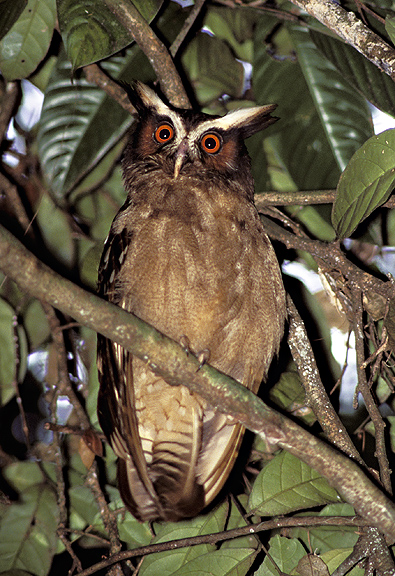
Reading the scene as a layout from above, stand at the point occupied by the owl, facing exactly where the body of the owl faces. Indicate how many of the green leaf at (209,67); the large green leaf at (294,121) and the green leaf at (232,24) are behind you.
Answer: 3

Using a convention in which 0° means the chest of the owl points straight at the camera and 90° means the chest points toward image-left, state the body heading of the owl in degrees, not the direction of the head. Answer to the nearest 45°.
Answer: approximately 0°
